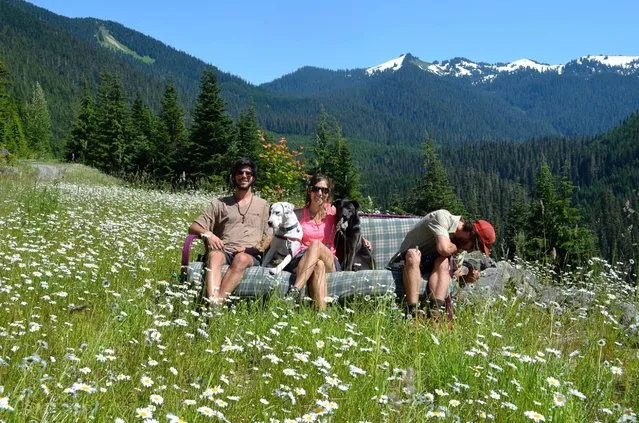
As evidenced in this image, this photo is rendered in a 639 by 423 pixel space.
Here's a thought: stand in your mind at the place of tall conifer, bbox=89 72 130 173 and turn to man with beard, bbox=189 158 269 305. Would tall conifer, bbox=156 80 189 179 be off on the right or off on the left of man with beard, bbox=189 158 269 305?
left

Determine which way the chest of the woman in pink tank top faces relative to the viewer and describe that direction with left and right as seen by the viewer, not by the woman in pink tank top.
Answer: facing the viewer

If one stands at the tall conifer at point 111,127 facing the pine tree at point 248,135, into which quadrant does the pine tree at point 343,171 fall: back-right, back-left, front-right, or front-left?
front-right

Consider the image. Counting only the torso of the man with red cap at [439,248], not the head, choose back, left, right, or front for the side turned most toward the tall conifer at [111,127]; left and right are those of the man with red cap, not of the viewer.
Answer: back

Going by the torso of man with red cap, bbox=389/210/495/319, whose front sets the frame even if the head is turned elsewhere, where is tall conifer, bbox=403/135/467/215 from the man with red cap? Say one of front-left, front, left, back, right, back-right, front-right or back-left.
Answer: back-left

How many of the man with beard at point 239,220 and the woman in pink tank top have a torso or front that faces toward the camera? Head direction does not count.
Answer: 2

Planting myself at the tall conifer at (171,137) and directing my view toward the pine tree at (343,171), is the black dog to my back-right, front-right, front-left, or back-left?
front-right

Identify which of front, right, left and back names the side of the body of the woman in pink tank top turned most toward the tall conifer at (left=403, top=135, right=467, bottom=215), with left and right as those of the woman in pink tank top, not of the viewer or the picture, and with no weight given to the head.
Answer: back

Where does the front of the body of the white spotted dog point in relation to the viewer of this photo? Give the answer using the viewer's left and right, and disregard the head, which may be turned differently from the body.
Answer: facing the viewer and to the left of the viewer

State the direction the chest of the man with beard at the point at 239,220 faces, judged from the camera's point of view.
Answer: toward the camera
